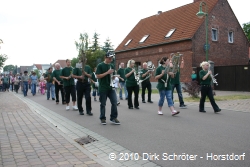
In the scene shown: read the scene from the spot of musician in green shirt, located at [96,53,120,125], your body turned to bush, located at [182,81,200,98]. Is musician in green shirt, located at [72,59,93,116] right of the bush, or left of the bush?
left

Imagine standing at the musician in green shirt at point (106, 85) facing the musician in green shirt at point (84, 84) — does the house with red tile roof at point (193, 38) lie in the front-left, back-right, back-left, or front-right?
front-right

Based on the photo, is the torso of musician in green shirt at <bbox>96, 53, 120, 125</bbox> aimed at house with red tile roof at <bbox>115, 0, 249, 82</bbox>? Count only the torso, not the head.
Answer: no

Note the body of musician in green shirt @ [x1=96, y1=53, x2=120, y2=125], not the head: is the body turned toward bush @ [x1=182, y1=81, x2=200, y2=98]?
no

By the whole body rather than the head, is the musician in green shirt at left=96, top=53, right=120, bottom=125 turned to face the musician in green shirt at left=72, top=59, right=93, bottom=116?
no
